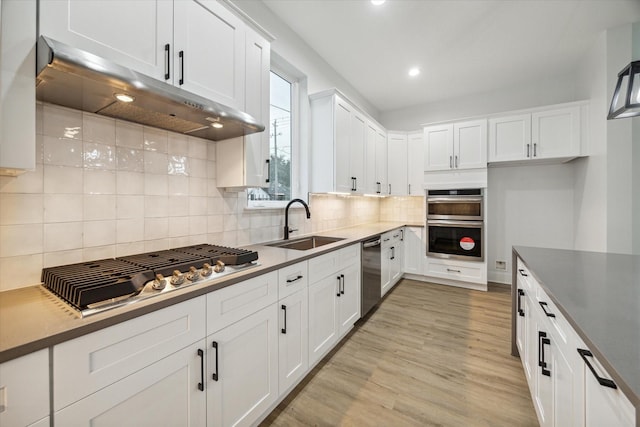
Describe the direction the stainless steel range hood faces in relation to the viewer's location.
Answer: facing the viewer and to the right of the viewer

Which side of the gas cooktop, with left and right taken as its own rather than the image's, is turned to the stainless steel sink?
left

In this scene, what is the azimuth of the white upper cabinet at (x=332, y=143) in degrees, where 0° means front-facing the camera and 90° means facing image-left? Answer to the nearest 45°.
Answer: approximately 315°

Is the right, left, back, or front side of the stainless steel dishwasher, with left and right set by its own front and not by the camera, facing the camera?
right

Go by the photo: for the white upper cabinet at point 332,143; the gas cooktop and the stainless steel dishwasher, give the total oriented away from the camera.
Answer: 0

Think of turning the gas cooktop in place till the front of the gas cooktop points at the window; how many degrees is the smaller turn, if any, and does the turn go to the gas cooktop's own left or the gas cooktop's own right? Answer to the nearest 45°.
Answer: approximately 90° to the gas cooktop's own left

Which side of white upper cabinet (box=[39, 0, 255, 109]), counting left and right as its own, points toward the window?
left

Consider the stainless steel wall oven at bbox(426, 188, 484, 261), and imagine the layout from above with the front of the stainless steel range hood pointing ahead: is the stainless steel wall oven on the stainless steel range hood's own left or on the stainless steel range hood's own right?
on the stainless steel range hood's own left

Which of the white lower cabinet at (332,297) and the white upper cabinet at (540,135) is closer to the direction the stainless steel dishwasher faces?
the white upper cabinet
